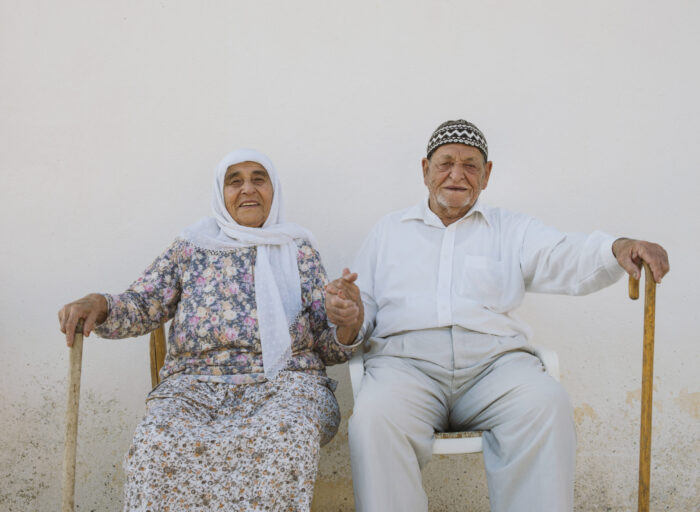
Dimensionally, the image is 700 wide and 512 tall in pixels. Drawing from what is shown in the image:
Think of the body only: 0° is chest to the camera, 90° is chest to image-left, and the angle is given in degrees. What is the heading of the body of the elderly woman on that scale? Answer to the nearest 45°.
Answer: approximately 0°

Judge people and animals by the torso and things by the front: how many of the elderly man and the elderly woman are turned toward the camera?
2

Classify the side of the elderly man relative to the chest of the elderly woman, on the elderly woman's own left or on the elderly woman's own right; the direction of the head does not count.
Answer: on the elderly woman's own left

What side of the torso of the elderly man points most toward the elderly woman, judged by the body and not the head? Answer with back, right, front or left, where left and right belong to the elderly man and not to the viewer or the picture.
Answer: right
